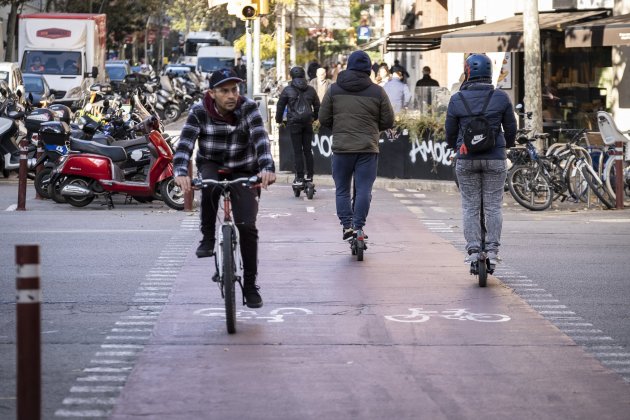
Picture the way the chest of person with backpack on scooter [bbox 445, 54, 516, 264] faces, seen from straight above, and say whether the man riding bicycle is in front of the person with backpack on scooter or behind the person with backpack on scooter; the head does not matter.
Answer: behind

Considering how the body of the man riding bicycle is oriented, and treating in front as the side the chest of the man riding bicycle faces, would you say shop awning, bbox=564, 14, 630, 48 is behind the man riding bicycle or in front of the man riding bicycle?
behind

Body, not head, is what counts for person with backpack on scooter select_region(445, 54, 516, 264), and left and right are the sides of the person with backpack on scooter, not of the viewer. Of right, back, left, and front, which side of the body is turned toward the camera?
back

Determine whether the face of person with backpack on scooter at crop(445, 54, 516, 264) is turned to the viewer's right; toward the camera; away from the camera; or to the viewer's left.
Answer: away from the camera

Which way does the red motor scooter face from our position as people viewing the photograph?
facing to the right of the viewer

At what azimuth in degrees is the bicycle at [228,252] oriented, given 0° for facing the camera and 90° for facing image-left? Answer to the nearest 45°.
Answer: approximately 0°

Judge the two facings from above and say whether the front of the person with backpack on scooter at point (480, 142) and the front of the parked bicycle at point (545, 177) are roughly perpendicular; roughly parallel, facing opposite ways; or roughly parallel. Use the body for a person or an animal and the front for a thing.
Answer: roughly perpendicular

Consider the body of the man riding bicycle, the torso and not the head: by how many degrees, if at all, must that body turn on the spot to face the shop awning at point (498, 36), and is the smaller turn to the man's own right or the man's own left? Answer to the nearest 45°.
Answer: approximately 180°
